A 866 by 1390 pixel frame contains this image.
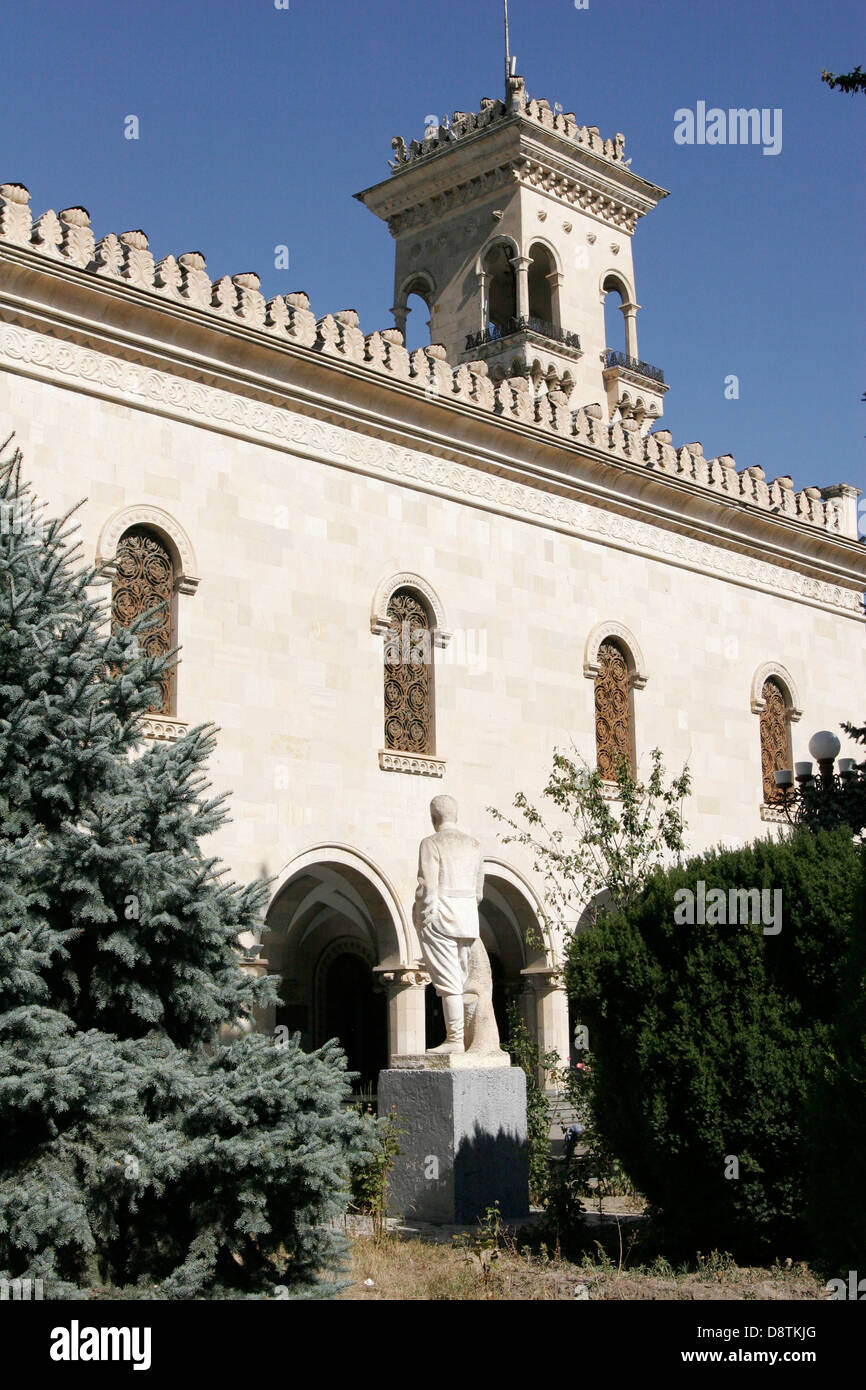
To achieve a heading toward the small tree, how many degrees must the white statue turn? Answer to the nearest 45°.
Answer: approximately 45° to its right

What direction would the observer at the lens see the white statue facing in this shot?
facing away from the viewer and to the left of the viewer

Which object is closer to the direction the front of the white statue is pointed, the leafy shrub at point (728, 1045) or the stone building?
the stone building

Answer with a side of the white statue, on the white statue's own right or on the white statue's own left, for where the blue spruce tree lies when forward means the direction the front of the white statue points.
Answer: on the white statue's own left
